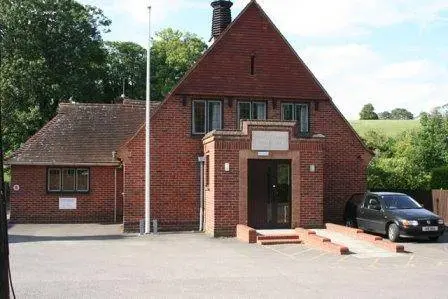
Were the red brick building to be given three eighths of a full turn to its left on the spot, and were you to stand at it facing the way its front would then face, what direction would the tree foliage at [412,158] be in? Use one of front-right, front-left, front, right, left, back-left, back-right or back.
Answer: front

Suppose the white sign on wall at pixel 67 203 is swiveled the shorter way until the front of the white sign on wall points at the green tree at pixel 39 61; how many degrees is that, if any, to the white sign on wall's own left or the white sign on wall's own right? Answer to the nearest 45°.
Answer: approximately 180°

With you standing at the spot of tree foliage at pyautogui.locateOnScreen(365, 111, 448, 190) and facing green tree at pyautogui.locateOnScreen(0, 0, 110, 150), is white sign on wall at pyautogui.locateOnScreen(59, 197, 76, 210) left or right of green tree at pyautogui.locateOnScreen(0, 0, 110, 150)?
left

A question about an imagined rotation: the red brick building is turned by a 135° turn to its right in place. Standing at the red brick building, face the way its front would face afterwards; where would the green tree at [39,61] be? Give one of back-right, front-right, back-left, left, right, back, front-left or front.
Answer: front

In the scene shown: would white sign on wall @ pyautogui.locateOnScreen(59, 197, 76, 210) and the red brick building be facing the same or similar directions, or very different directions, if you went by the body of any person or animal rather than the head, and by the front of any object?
same or similar directions

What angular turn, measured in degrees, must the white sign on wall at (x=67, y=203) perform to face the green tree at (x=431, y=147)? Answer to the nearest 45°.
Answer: approximately 90° to its left

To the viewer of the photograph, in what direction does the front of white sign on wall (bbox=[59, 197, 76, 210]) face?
facing the viewer

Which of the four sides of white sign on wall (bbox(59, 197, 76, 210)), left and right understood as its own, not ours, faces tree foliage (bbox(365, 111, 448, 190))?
left
